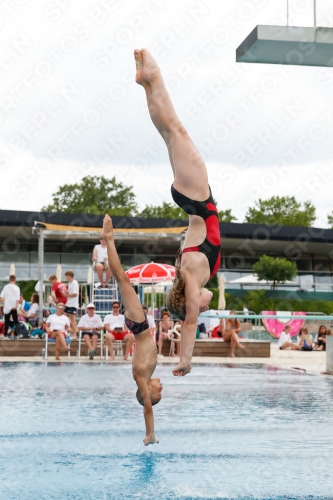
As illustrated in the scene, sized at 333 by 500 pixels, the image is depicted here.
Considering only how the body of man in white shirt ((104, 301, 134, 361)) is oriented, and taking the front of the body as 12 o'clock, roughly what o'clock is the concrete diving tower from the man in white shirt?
The concrete diving tower is roughly at 11 o'clock from the man in white shirt.

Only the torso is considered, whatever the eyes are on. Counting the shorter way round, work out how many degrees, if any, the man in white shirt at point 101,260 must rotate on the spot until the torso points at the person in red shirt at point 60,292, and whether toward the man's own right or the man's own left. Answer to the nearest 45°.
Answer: approximately 90° to the man's own right

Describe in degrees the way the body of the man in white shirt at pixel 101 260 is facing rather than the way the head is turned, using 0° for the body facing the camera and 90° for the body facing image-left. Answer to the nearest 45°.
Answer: approximately 0°

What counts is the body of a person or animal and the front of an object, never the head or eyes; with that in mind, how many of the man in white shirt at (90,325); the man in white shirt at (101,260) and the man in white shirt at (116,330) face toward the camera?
3

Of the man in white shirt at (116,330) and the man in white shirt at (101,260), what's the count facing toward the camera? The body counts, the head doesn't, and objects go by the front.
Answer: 2

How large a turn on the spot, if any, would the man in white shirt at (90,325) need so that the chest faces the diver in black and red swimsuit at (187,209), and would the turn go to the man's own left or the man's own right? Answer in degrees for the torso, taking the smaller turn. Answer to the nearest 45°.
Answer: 0° — they already face them

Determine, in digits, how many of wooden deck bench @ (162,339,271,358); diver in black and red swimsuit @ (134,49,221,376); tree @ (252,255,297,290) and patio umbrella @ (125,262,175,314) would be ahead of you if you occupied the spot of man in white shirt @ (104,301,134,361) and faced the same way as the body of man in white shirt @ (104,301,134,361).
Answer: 1

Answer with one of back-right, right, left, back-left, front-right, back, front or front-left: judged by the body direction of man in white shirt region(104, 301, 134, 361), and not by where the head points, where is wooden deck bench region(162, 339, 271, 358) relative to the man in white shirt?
back-left

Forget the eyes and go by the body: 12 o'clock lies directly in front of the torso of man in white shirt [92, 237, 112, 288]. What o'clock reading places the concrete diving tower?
The concrete diving tower is roughly at 11 o'clock from the man in white shirt.
